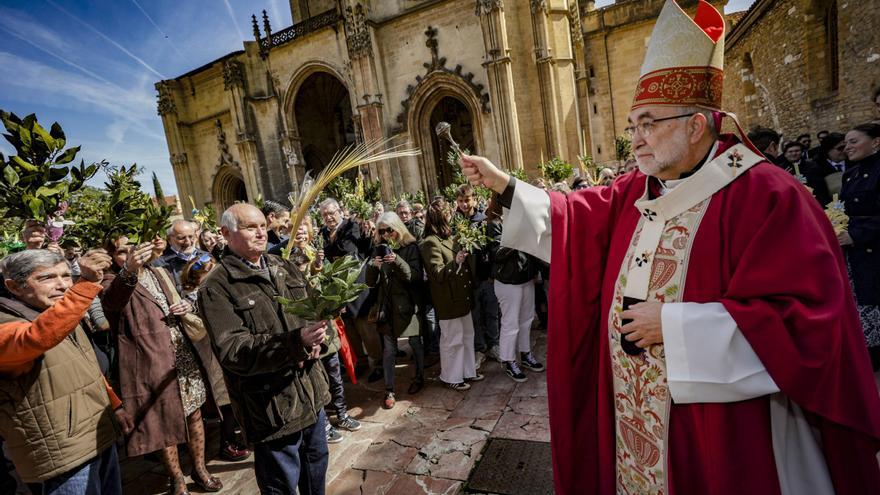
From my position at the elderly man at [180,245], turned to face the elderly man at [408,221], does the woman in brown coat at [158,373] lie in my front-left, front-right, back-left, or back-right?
back-right

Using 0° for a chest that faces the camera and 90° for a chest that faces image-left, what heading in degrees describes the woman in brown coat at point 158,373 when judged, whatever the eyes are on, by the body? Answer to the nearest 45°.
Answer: approximately 315°

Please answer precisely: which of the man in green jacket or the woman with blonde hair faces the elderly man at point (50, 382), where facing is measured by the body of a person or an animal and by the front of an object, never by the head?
the woman with blonde hair

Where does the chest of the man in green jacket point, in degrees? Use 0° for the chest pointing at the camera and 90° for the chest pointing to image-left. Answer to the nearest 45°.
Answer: approximately 315°

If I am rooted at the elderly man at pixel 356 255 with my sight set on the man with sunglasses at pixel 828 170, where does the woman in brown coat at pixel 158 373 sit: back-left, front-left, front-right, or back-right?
back-right

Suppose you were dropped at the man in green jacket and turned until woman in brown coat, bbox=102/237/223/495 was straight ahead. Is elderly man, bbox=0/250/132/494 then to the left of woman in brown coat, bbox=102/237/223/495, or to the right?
left

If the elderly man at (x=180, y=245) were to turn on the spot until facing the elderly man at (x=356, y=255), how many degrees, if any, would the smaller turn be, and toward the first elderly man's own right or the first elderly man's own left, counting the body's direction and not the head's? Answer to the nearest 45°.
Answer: approximately 45° to the first elderly man's own left

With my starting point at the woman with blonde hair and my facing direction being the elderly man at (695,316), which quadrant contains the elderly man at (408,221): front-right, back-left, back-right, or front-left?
back-left

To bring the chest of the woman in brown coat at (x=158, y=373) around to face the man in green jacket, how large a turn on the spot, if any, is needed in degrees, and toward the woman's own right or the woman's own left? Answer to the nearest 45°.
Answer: approximately 45° to the woman's own right

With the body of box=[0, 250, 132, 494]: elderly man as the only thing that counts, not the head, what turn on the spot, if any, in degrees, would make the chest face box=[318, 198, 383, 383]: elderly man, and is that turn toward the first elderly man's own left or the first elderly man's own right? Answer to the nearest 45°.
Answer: approximately 90° to the first elderly man's own left

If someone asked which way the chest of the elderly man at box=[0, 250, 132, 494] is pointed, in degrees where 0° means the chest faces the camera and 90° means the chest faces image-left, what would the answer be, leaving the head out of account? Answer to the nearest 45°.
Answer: approximately 315°

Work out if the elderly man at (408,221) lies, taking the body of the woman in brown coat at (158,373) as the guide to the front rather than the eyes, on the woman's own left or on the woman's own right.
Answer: on the woman's own left
